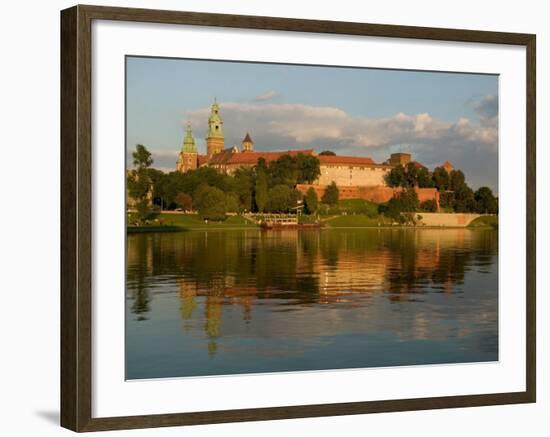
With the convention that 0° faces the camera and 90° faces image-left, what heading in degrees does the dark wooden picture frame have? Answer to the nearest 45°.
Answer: approximately 315°
